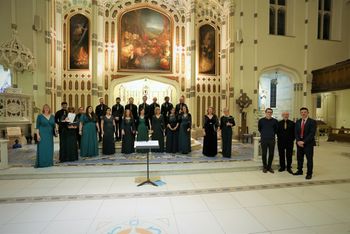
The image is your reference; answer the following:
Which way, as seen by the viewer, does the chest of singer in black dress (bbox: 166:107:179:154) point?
toward the camera

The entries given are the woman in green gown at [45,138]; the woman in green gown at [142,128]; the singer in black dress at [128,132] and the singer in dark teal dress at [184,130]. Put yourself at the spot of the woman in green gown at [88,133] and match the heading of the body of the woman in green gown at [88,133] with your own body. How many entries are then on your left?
3

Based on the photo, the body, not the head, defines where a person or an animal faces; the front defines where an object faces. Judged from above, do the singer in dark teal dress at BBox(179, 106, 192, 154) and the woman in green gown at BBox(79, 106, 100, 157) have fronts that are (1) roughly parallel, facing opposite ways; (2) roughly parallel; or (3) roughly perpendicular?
roughly parallel

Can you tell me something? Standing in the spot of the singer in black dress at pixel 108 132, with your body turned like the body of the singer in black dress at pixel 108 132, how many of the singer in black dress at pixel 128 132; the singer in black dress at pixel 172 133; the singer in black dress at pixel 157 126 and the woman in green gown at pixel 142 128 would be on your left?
4

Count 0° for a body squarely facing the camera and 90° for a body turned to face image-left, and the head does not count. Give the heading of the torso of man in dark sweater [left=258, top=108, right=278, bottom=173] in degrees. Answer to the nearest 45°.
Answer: approximately 0°

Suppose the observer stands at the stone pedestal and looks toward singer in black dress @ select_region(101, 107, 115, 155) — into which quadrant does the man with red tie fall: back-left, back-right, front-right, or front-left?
front-right

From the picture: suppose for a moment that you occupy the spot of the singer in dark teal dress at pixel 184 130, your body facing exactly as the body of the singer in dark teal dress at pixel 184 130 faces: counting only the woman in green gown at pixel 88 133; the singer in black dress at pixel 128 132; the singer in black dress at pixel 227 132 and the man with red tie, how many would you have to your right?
2

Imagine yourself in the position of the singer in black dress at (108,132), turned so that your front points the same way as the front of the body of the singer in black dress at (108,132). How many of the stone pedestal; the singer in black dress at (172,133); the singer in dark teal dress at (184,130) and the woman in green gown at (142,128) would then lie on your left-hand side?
3

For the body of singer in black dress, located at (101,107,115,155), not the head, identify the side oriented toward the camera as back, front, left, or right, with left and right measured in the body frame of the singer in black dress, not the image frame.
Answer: front

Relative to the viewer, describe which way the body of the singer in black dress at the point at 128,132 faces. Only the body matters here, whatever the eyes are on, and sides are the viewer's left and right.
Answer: facing the viewer

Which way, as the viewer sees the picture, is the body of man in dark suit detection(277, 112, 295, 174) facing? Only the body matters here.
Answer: toward the camera
